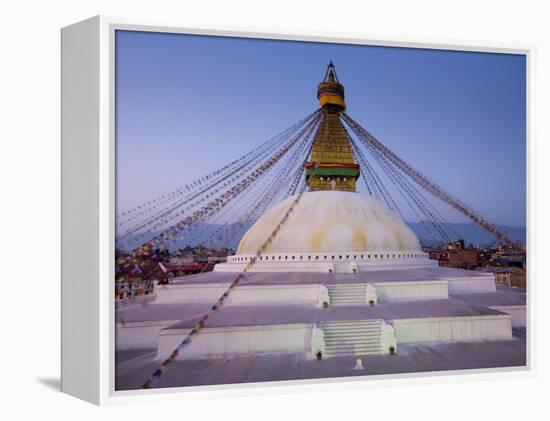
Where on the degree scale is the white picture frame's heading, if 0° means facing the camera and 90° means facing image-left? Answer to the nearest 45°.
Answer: approximately 315°
